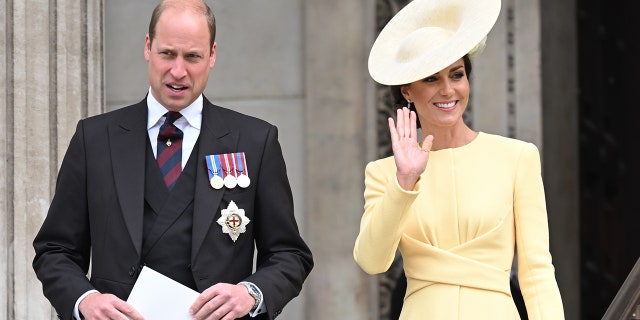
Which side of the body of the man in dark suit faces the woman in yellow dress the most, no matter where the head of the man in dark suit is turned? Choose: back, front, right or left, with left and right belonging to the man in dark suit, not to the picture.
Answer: left

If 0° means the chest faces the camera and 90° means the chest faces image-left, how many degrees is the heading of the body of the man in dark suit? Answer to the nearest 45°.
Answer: approximately 0°

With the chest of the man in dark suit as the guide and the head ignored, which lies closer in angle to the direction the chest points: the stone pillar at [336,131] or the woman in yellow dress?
the woman in yellow dress

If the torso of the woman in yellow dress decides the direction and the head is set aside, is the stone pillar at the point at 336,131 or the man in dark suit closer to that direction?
the man in dark suit

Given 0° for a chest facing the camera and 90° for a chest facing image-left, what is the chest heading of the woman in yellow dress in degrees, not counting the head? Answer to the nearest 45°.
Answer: approximately 0°

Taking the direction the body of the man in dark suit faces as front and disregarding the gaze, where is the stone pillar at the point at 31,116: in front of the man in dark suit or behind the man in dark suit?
behind
